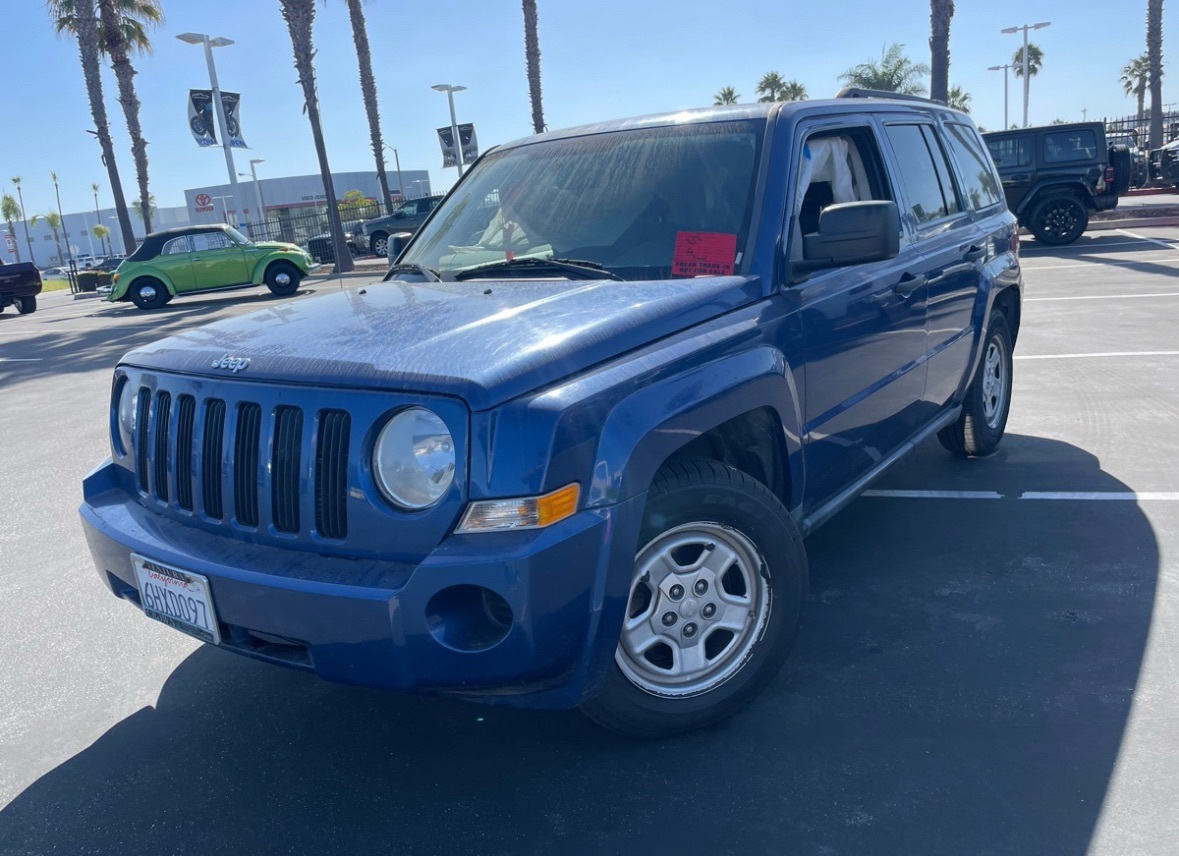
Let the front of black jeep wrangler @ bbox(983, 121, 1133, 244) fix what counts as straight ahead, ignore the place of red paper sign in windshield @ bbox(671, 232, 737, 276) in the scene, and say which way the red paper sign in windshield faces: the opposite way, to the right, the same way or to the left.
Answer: to the left

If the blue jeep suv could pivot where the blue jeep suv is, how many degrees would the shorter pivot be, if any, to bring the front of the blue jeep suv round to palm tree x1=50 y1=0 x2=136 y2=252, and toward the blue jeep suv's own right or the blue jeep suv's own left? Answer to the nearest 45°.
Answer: approximately 90° to the blue jeep suv's own right

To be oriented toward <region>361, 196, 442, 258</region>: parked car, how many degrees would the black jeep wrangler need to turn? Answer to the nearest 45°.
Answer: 0° — it already faces it

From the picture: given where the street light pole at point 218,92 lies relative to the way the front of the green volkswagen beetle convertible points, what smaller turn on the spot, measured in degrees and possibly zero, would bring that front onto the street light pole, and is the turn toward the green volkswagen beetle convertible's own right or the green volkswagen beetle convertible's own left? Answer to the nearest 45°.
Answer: approximately 90° to the green volkswagen beetle convertible's own left

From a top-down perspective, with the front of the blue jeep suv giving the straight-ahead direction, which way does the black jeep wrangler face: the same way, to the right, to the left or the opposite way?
to the right

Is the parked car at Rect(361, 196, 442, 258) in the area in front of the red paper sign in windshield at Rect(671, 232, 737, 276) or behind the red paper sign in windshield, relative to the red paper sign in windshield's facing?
behind

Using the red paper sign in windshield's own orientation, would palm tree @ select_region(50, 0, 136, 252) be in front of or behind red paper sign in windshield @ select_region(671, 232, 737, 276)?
behind

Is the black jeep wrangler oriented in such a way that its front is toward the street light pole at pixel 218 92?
yes

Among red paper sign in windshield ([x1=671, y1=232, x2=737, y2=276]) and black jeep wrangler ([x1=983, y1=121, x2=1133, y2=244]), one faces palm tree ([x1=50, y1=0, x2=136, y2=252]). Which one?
the black jeep wrangler

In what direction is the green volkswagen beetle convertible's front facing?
to the viewer's right

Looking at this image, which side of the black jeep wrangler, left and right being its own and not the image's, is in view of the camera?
left

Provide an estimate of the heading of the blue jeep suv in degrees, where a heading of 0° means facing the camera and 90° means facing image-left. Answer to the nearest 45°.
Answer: approximately 45°
